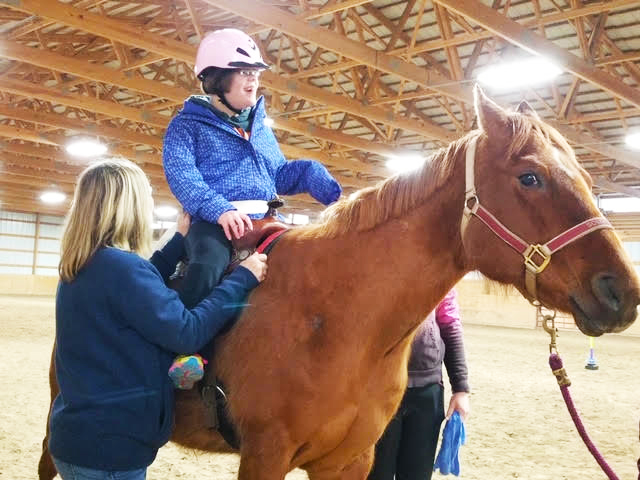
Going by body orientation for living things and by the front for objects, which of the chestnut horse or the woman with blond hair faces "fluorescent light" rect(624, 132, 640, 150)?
the woman with blond hair

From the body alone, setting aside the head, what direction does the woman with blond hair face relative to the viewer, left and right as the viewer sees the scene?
facing away from the viewer and to the right of the viewer

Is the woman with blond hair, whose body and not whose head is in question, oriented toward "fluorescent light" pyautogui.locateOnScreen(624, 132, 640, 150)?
yes

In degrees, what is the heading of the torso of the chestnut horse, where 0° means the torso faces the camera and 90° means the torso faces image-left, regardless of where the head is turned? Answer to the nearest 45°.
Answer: approximately 315°

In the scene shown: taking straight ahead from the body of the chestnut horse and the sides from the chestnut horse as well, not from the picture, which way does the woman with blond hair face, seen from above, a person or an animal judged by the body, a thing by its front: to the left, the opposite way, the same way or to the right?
to the left

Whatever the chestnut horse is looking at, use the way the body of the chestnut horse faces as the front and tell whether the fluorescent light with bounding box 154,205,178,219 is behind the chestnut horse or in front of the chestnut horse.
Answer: behind
